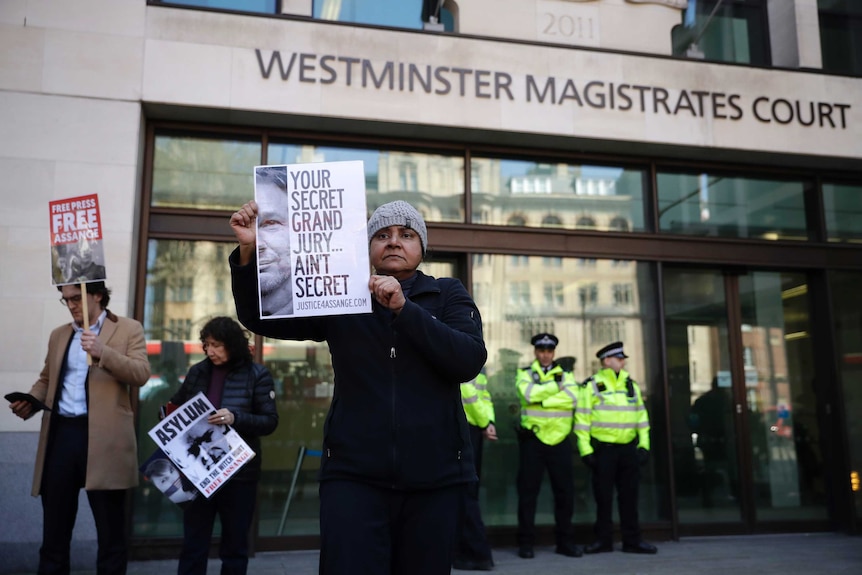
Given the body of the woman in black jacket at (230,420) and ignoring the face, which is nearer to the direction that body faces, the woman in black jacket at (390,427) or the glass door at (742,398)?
the woman in black jacket

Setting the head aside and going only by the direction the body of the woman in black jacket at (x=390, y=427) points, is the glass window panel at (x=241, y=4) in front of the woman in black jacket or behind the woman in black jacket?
behind

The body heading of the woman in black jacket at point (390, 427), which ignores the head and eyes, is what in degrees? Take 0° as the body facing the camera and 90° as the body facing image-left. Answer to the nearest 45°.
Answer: approximately 0°

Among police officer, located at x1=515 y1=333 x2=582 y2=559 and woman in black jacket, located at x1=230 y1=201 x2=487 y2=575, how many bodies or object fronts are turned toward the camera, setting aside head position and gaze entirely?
2

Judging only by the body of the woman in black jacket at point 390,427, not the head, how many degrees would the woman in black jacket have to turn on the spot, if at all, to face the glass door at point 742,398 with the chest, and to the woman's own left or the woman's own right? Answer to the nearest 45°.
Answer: approximately 135° to the woman's own left

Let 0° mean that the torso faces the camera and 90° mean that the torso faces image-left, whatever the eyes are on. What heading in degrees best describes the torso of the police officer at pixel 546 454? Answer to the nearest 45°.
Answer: approximately 0°

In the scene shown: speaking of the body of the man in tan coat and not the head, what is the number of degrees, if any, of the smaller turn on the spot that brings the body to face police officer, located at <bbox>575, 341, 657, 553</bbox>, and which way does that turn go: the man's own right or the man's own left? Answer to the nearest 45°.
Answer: approximately 135° to the man's own left

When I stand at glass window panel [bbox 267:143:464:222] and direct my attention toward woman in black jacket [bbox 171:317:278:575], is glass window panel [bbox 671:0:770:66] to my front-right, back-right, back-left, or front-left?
back-left

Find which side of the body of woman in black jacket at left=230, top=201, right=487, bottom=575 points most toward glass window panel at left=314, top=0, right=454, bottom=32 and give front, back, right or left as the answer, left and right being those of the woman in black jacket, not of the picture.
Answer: back

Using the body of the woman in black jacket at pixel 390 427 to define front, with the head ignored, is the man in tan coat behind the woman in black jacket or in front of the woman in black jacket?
behind

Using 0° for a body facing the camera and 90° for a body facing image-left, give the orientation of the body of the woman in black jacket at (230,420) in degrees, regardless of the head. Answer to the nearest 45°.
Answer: approximately 45°

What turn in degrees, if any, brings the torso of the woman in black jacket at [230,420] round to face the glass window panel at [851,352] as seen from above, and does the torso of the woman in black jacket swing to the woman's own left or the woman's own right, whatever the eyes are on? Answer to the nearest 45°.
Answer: approximately 135° to the woman's own left
